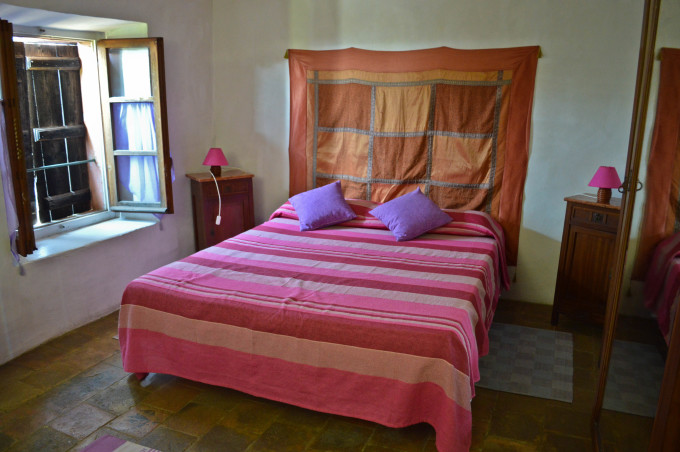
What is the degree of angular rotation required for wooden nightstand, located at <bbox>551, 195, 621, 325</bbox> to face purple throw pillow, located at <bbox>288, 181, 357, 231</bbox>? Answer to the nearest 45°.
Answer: approximately 90° to its right

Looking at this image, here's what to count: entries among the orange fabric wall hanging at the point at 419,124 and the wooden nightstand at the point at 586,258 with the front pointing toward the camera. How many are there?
2

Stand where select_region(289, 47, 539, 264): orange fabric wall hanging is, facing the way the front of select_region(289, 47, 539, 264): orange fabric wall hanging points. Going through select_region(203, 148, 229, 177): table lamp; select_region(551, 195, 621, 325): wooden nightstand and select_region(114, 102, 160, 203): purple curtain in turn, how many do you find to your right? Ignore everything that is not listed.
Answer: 2

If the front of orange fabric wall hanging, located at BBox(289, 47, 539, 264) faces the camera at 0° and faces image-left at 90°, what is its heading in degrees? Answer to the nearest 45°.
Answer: approximately 0°

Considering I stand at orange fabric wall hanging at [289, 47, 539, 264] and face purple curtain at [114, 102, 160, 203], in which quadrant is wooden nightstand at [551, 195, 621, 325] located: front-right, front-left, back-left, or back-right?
back-left

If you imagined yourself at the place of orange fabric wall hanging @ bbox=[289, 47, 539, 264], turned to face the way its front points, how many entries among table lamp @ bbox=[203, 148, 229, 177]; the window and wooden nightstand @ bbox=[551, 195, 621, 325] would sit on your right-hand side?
2

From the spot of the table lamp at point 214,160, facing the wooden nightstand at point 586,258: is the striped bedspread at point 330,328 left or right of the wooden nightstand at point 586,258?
right

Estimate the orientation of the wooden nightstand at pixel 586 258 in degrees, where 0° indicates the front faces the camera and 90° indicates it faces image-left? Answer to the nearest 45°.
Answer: approximately 0°

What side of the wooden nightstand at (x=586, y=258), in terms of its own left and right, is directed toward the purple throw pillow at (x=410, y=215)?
right

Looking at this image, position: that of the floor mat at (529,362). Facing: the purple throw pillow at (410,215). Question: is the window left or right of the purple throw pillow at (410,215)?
left

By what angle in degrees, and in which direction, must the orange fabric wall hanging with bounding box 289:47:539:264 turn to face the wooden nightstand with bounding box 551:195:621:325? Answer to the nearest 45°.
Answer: approximately 45° to its left

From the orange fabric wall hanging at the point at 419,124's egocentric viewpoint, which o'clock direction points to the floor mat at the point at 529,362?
The floor mat is roughly at 11 o'clock from the orange fabric wall hanging.

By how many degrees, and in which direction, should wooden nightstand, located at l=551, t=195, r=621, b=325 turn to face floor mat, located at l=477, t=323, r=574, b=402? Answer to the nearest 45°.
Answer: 0° — it already faces it
